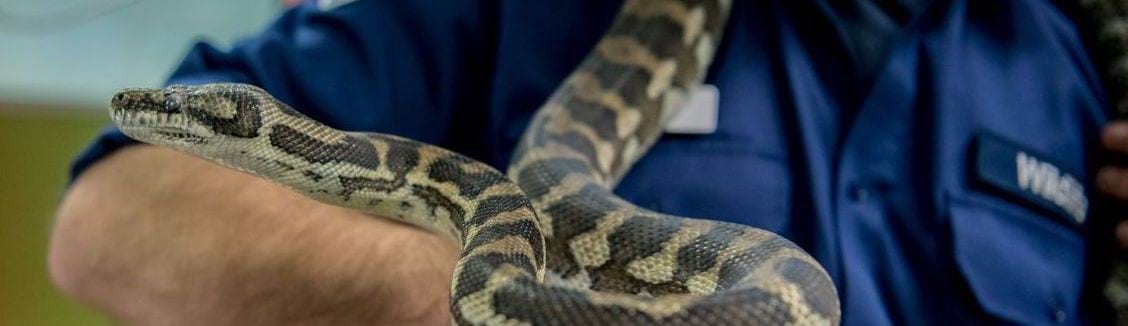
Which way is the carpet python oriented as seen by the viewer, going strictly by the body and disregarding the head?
to the viewer's left
